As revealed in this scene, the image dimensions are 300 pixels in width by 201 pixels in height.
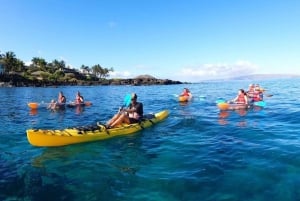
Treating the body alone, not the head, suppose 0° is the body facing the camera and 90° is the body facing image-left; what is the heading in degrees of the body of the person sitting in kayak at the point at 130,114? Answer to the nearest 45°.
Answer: approximately 45°
